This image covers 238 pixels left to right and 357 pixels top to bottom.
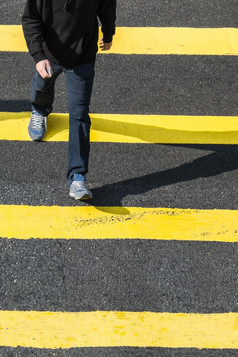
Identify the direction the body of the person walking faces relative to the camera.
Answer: toward the camera
